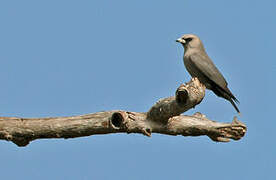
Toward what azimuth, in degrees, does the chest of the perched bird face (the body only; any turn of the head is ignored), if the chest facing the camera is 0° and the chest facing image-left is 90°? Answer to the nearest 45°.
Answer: approximately 90°
